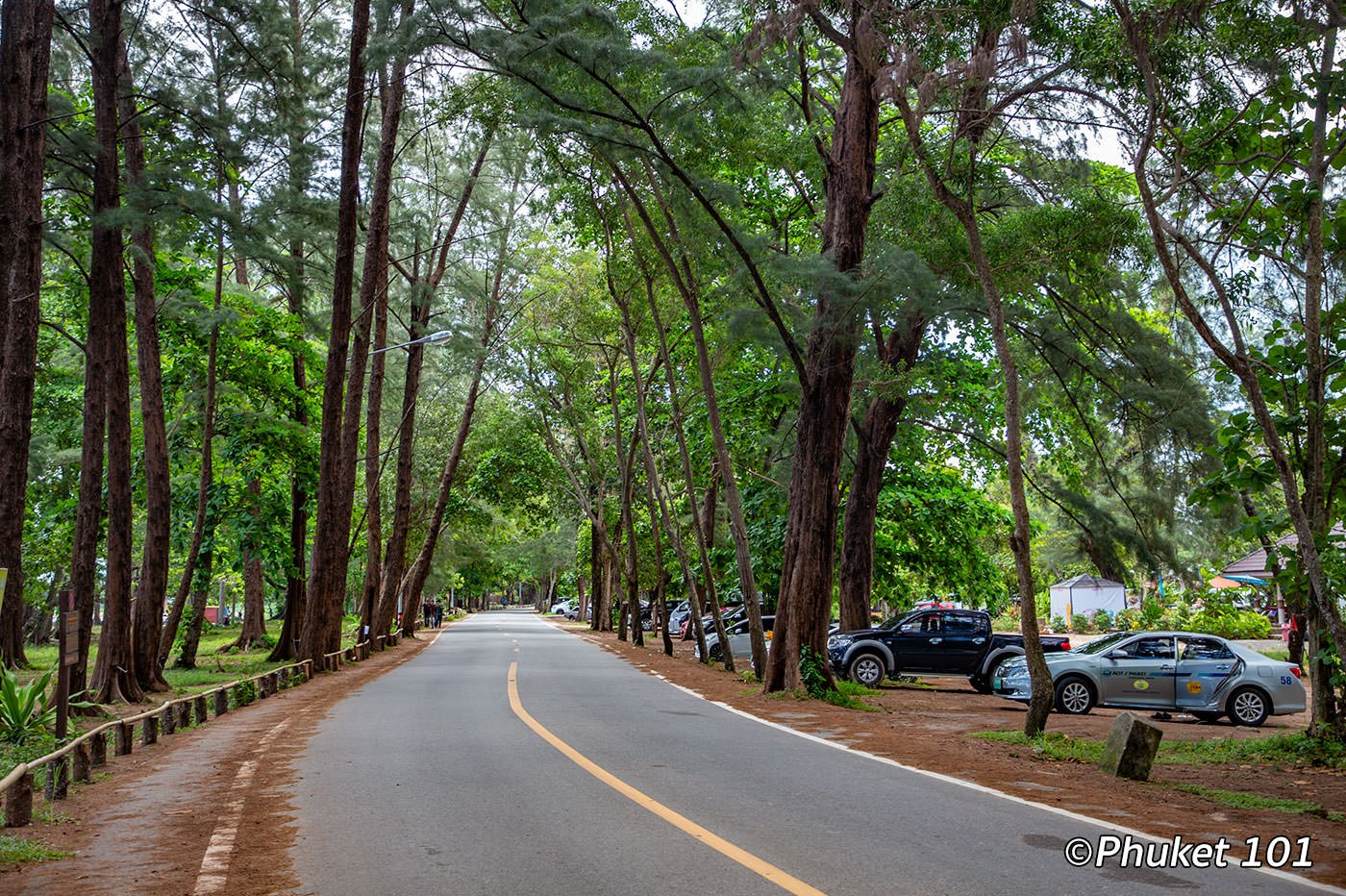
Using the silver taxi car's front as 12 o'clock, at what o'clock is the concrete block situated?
The concrete block is roughly at 9 o'clock from the silver taxi car.

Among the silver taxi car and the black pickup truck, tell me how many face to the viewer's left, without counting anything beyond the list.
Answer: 2

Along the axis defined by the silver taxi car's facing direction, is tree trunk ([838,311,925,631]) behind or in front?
in front

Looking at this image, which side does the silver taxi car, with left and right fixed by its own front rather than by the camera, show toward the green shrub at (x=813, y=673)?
front

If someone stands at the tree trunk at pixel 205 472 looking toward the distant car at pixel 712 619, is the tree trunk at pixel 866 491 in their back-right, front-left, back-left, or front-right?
front-right

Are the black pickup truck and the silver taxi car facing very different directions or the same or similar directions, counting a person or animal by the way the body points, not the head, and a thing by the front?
same or similar directions

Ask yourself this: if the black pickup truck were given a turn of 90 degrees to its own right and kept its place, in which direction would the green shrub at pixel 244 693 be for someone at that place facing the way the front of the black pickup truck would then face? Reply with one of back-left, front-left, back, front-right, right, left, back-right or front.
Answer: back-left

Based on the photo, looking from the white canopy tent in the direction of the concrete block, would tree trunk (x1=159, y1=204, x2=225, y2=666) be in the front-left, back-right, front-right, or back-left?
front-right

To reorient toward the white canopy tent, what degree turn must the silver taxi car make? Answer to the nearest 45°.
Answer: approximately 90° to its right

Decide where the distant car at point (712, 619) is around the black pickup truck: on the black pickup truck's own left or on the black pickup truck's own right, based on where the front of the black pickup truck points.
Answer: on the black pickup truck's own right

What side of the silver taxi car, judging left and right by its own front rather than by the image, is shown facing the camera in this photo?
left

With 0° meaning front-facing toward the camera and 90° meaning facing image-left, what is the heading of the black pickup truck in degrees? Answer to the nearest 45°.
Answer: approximately 90°

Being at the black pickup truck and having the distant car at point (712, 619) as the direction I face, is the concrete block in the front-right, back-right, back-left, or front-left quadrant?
back-left
